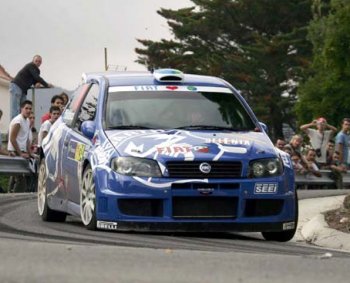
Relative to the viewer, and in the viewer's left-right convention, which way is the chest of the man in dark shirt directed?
facing to the right of the viewer

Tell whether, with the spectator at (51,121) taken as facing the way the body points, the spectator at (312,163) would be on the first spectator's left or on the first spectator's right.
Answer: on the first spectator's left

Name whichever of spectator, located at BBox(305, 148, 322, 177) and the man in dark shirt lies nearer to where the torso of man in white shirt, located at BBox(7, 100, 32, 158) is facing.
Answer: the spectator

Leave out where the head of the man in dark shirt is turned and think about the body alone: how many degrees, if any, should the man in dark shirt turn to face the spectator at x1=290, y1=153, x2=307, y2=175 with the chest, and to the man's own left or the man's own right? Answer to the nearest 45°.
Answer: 0° — they already face them

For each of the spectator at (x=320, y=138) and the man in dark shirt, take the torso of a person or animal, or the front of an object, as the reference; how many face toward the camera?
1

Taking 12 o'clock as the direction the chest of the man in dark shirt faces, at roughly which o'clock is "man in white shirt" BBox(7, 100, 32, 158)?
The man in white shirt is roughly at 3 o'clock from the man in dark shirt.

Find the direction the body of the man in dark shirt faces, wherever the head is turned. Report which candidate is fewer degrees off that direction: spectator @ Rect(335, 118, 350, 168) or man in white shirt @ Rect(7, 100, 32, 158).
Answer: the spectator
